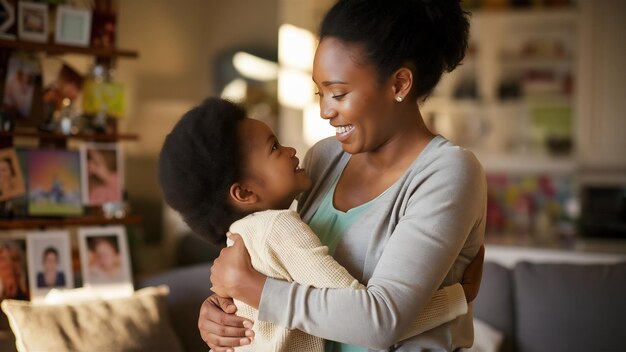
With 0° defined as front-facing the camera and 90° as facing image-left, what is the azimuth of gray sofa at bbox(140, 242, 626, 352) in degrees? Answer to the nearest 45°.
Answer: approximately 0°

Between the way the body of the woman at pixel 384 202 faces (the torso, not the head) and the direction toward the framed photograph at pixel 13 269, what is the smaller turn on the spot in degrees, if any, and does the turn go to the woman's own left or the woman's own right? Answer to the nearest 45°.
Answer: approximately 90° to the woman's own right

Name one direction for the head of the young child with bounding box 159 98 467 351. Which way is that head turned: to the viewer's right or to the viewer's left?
to the viewer's right
